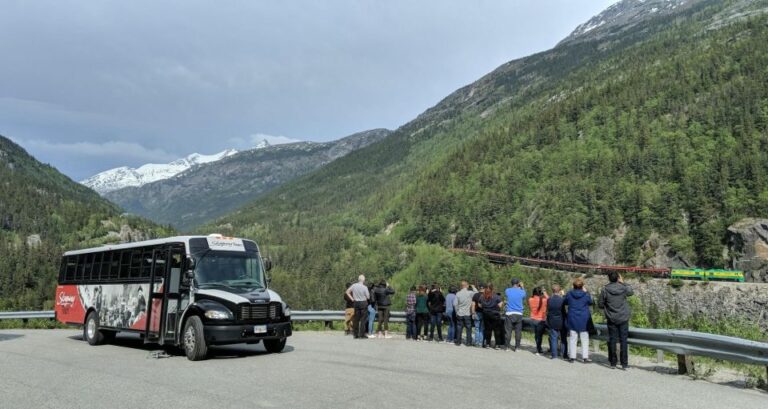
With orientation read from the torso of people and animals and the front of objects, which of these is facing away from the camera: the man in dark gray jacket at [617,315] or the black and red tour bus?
the man in dark gray jacket

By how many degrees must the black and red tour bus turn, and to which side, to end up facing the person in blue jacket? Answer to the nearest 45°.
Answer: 0° — it already faces them

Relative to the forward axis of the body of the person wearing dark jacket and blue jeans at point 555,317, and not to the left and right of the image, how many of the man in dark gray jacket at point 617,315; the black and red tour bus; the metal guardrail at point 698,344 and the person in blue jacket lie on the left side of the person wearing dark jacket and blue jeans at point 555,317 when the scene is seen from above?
1

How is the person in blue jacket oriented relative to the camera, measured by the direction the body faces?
away from the camera

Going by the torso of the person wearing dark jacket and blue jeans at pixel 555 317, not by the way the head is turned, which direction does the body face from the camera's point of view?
away from the camera

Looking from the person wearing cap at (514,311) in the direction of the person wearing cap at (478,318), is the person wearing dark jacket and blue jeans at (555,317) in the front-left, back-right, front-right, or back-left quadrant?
back-left

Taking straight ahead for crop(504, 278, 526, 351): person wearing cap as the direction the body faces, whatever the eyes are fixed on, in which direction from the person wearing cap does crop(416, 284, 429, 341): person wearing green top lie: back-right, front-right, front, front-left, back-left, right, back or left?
front-left

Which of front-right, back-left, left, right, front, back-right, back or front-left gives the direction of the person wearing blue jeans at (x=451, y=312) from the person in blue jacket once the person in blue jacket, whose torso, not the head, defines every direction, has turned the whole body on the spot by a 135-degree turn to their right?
back

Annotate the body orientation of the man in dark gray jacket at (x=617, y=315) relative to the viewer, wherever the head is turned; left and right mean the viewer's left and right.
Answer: facing away from the viewer

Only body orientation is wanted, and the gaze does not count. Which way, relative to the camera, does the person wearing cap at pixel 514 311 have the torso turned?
away from the camera

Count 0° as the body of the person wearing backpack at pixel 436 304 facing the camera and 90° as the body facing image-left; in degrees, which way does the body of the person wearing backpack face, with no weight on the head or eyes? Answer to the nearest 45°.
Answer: approximately 180°

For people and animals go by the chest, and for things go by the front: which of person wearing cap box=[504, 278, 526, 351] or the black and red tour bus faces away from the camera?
the person wearing cap

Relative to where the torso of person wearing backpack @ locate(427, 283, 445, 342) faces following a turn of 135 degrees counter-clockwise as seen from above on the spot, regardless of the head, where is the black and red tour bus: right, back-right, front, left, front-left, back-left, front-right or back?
front

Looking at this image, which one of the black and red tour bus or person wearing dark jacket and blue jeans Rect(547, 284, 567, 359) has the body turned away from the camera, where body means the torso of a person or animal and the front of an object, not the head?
the person wearing dark jacket and blue jeans
